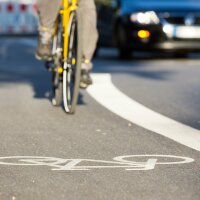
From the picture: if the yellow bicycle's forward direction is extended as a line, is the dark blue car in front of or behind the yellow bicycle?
behind

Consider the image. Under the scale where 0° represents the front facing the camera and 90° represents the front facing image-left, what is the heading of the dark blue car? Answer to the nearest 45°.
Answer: approximately 315°

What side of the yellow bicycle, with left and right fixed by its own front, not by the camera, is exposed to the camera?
front

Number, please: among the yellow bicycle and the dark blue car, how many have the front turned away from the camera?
0

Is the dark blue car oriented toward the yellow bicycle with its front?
no
